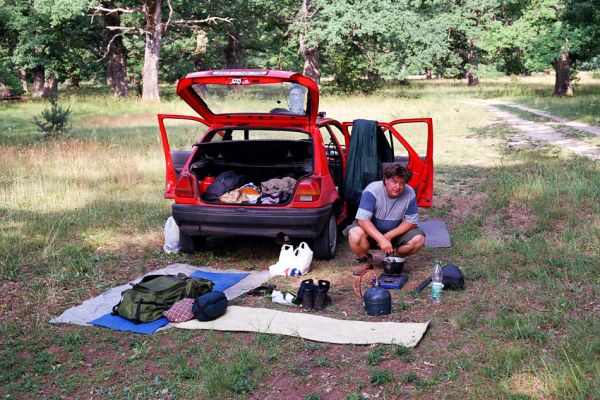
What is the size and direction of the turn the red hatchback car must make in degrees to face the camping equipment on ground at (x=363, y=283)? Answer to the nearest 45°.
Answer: approximately 135° to its right

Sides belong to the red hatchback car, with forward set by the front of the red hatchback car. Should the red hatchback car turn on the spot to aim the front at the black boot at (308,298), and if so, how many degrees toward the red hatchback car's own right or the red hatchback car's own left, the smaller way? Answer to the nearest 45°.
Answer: approximately 180°

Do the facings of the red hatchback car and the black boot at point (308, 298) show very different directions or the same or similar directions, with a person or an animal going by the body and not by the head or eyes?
very different directions

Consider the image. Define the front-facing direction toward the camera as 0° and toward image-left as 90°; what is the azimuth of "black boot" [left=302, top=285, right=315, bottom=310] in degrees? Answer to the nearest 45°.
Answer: approximately 0°

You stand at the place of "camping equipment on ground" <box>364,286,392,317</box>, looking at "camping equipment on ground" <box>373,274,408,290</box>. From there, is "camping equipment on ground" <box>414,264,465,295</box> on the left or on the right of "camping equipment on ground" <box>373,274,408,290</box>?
right

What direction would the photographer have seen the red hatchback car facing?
facing away from the viewer

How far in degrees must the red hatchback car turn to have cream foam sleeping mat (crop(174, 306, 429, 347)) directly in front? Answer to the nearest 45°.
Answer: approximately 180°

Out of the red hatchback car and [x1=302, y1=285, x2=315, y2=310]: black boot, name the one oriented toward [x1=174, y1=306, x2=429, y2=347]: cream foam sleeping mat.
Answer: the black boot

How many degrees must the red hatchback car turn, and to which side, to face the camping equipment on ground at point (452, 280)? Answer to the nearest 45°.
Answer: approximately 135° to its right

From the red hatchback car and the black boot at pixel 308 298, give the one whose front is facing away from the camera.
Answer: the red hatchback car

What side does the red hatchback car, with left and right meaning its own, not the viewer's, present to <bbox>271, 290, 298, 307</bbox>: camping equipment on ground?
back

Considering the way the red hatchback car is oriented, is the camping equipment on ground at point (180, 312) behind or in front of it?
behind

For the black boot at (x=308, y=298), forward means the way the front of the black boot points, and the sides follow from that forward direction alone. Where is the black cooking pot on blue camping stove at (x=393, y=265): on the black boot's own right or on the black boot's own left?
on the black boot's own left

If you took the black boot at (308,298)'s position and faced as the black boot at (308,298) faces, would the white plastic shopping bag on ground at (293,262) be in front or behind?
behind

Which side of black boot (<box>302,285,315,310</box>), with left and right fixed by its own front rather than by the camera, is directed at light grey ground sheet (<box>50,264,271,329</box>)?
right
